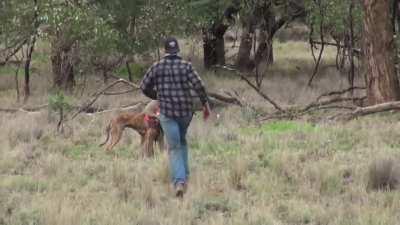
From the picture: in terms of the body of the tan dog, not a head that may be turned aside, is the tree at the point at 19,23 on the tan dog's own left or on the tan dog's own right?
on the tan dog's own left

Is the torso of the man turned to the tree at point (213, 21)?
yes

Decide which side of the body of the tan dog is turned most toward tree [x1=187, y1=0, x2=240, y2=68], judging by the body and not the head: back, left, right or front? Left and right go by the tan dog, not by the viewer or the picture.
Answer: left

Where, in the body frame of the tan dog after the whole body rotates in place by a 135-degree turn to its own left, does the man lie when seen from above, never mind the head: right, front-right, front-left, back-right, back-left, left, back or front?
back-left

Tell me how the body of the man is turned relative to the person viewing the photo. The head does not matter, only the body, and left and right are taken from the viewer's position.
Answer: facing away from the viewer

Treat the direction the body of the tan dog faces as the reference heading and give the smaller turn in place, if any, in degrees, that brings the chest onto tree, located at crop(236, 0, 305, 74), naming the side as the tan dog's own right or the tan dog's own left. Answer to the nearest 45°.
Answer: approximately 90° to the tan dog's own left

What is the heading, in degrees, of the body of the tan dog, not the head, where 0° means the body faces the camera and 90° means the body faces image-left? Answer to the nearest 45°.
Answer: approximately 270°

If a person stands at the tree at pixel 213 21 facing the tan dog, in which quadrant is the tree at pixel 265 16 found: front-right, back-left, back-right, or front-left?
back-left
